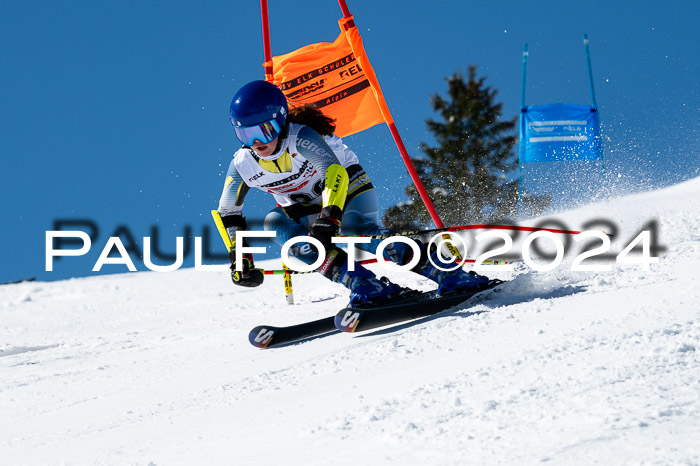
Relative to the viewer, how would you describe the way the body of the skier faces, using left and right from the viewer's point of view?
facing the viewer and to the left of the viewer

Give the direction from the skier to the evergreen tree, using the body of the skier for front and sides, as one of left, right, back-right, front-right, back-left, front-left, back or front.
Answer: back-right

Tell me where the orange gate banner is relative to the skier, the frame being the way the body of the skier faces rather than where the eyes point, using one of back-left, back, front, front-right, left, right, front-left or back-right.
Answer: back-right

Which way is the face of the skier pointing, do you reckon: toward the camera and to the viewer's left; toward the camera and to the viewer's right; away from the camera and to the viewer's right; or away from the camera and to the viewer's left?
toward the camera and to the viewer's left
